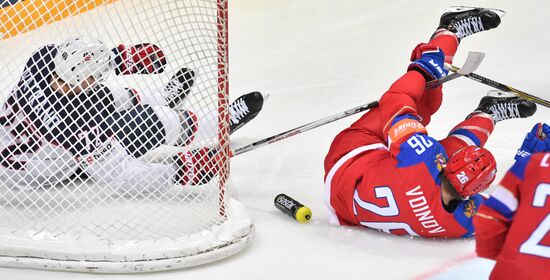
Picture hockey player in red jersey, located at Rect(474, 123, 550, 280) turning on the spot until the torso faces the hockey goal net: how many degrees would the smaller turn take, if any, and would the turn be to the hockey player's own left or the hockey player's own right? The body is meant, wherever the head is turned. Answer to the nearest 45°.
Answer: approximately 90° to the hockey player's own left

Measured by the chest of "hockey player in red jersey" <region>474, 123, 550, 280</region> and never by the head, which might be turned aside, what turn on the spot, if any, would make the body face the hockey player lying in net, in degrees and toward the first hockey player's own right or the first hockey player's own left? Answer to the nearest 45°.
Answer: approximately 90° to the first hockey player's own left

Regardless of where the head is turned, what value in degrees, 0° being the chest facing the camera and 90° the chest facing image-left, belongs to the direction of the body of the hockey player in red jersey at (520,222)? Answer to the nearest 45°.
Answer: approximately 180°
